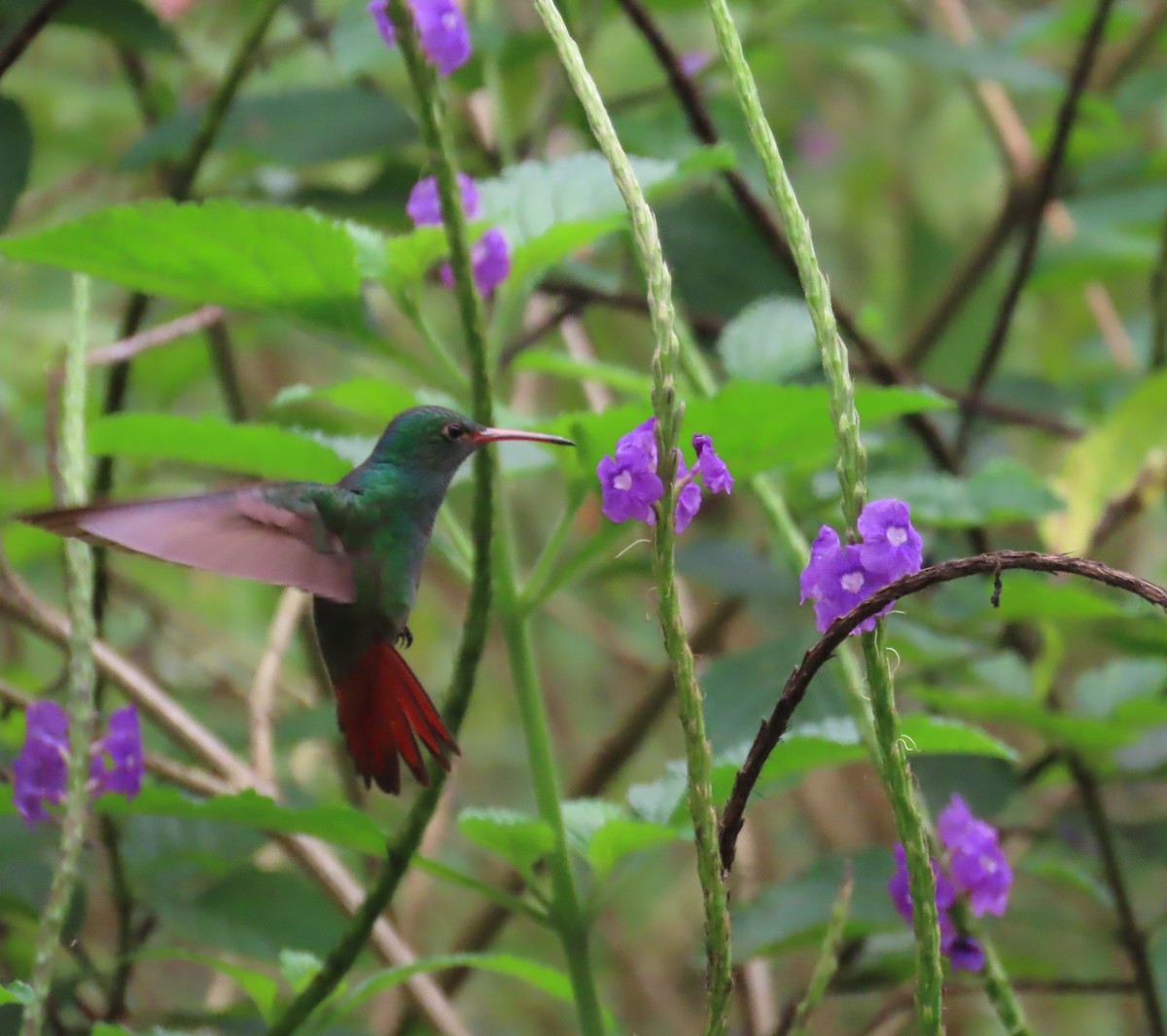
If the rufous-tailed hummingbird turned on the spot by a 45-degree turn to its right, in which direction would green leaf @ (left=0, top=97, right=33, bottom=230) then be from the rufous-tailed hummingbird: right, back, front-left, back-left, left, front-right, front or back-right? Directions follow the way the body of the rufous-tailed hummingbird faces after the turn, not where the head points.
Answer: back

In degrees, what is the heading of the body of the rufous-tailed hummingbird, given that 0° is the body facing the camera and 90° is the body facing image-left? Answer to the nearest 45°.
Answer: approximately 270°
